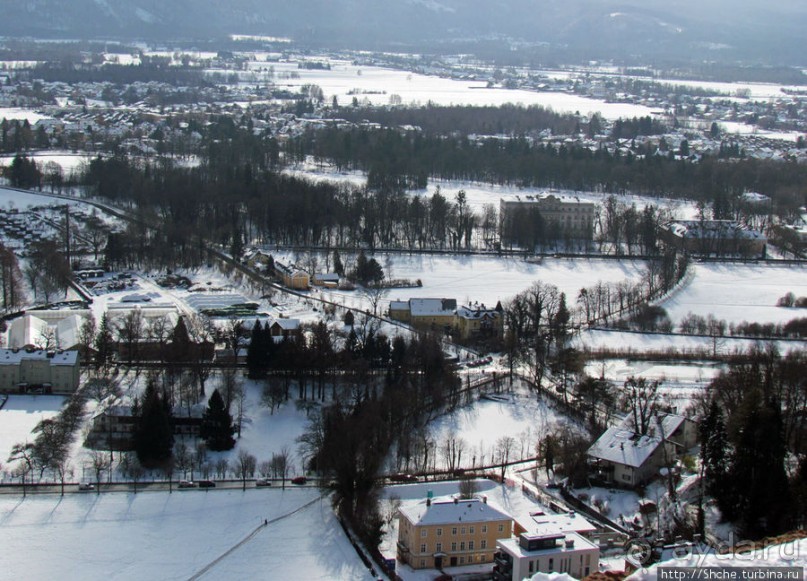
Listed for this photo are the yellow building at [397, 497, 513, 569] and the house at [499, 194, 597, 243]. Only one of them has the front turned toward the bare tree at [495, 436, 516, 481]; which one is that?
the house

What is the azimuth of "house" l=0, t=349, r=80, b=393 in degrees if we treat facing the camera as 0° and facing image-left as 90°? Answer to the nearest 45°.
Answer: approximately 0°

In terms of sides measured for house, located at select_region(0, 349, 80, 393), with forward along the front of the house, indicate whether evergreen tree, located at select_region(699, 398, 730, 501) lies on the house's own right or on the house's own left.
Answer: on the house's own left

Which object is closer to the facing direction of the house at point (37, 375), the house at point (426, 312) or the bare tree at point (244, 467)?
the bare tree

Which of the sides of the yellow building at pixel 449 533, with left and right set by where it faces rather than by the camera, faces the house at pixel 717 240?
back

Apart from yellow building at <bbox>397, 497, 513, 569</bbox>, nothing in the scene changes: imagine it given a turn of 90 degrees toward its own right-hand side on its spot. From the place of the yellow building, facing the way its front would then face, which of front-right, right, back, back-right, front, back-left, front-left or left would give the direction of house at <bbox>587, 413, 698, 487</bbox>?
back-right

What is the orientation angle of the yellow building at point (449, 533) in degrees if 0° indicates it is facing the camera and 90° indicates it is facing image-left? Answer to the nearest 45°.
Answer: approximately 0°

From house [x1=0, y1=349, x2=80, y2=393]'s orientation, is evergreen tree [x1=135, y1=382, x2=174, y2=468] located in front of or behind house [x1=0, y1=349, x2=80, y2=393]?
in front

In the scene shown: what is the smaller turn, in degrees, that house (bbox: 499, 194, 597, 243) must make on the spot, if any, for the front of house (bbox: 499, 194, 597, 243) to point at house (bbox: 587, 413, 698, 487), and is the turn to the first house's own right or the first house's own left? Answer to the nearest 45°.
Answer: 0° — it already faces it

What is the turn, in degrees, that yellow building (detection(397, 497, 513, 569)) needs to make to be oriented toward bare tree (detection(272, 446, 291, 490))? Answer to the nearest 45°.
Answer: approximately 135° to its right
